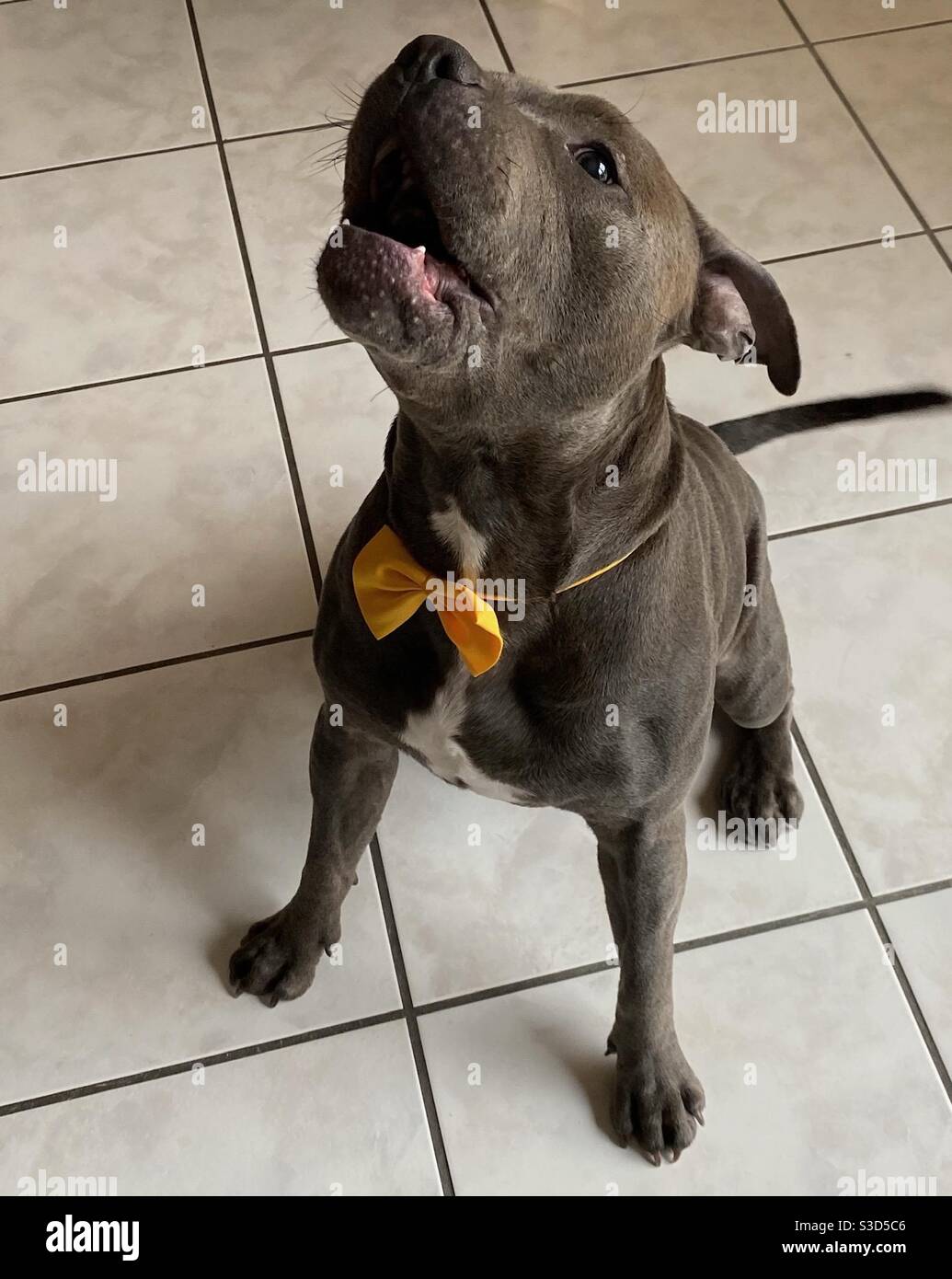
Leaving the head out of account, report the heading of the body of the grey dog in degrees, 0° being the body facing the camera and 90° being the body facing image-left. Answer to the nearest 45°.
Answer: approximately 45°
